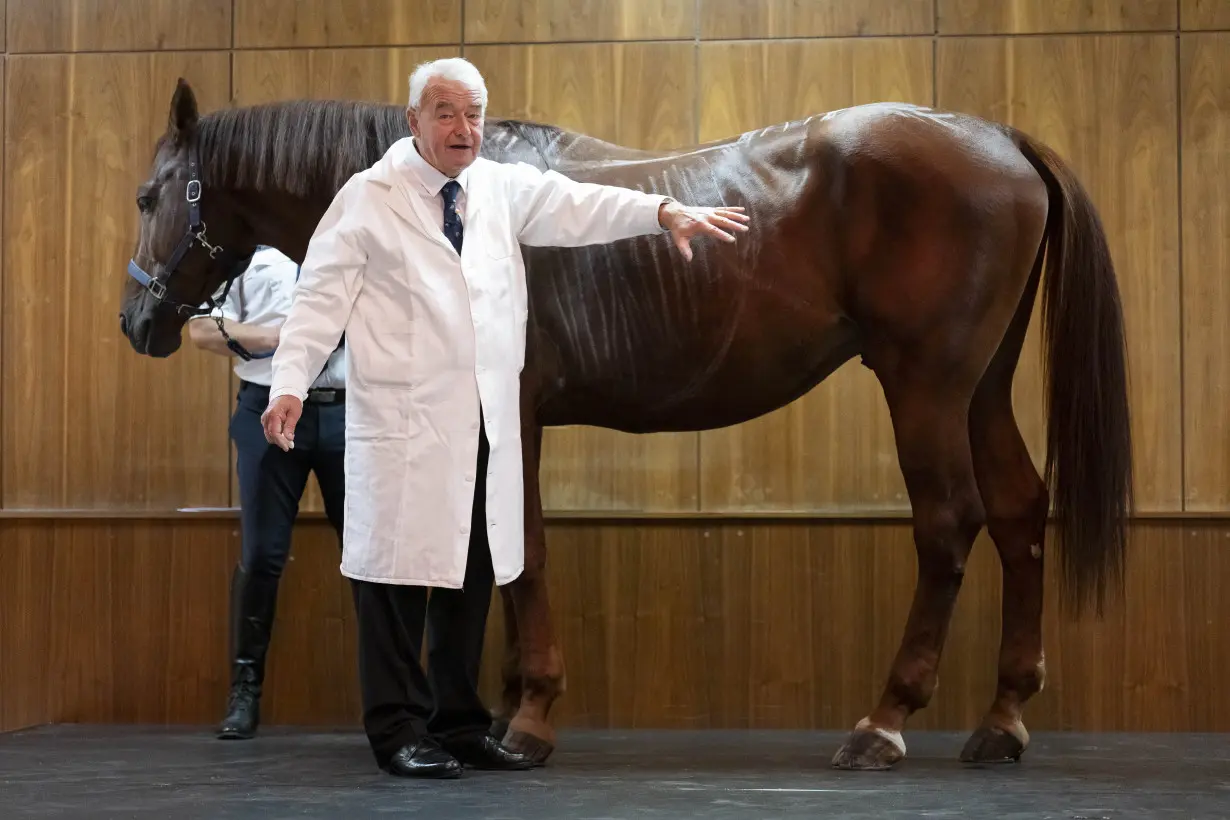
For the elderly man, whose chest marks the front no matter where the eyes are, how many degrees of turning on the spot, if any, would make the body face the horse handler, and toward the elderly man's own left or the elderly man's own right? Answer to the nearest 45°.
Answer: approximately 180°

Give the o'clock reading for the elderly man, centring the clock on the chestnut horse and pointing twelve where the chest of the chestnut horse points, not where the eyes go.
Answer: The elderly man is roughly at 11 o'clock from the chestnut horse.

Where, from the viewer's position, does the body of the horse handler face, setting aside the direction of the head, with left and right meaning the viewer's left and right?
facing the viewer

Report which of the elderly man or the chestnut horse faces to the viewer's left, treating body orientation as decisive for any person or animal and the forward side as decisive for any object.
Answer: the chestnut horse

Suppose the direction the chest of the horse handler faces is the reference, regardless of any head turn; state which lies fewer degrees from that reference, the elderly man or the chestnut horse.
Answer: the elderly man

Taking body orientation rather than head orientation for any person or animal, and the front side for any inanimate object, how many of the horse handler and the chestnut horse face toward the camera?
1

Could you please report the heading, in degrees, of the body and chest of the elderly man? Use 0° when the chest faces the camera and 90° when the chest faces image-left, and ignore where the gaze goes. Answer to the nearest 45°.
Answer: approximately 315°

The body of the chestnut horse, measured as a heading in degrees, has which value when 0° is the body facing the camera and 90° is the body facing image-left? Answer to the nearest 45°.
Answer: approximately 90°

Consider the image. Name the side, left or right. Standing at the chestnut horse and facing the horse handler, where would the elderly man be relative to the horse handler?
left
